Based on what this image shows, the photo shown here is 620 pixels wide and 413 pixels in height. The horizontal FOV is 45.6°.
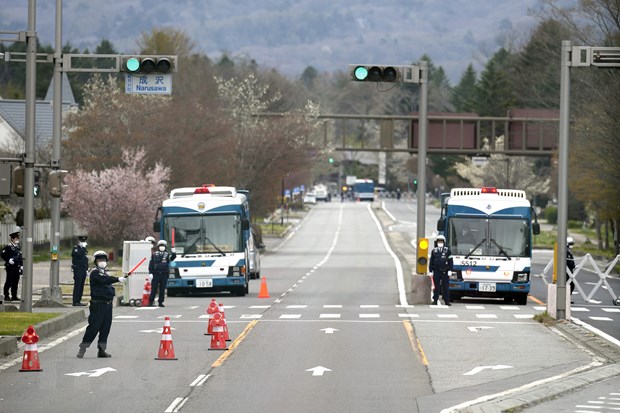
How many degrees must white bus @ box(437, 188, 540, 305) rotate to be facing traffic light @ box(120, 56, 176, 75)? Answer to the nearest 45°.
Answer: approximately 45° to its right

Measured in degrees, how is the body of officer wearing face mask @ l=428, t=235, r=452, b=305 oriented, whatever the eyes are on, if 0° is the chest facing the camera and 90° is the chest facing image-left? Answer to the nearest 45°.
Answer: approximately 0°

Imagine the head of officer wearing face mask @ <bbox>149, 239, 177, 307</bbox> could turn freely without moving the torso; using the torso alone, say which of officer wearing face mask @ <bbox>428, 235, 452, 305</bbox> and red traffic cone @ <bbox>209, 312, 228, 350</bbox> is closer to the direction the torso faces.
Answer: the red traffic cone
